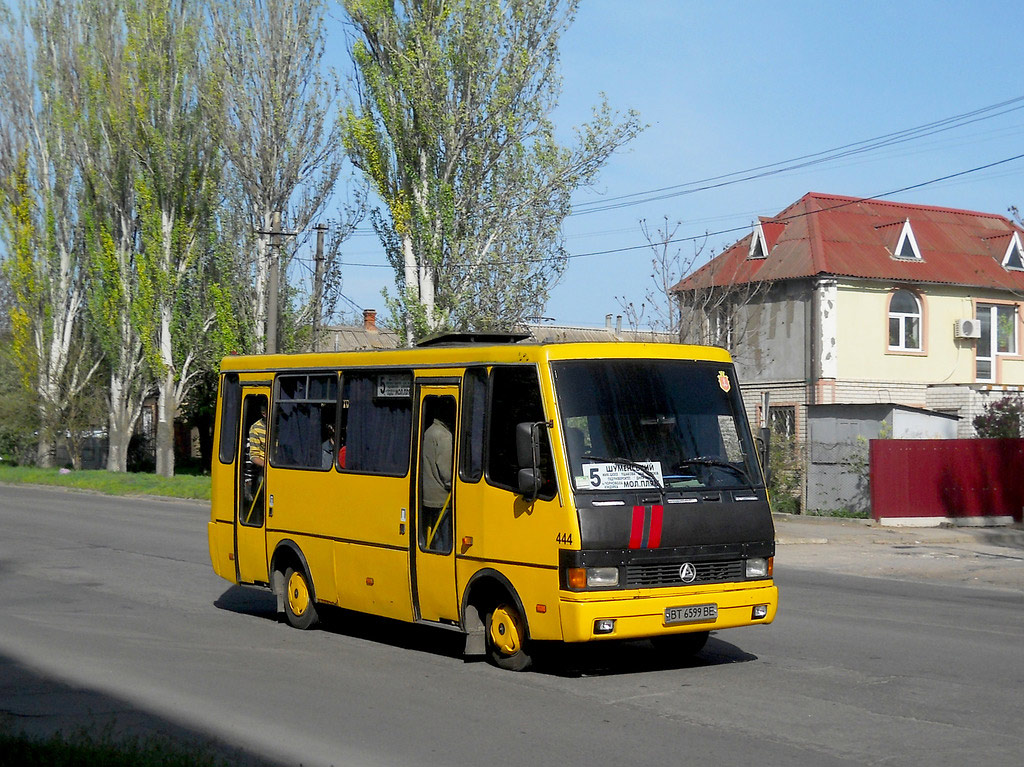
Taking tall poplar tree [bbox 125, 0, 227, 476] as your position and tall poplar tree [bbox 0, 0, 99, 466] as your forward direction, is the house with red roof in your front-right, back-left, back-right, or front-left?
back-right

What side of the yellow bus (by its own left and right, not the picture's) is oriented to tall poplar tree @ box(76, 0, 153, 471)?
back

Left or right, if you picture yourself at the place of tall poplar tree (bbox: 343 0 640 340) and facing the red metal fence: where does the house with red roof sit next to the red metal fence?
left

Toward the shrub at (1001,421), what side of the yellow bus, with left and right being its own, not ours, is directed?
left

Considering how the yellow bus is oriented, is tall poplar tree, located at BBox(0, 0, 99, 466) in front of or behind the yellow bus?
behind

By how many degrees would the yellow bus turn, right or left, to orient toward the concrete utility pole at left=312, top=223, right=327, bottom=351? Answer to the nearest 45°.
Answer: approximately 135° to its left

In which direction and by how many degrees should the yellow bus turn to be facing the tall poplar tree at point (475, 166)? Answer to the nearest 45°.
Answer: approximately 135° to its left

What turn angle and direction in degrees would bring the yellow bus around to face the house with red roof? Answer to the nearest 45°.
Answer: approximately 135° to its left

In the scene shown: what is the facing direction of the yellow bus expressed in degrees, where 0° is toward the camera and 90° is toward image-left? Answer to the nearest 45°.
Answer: approximately 315°
